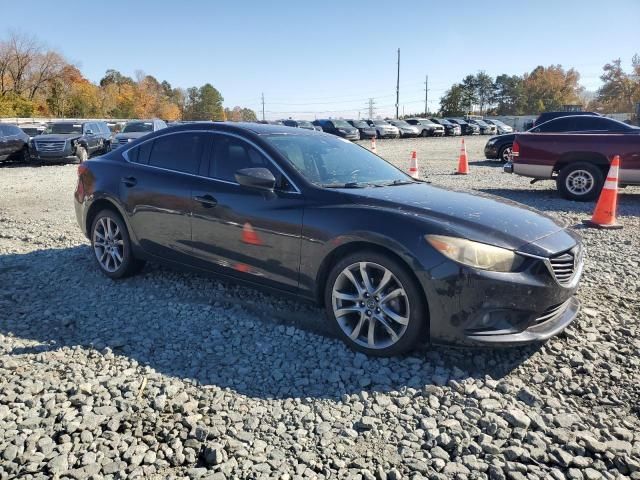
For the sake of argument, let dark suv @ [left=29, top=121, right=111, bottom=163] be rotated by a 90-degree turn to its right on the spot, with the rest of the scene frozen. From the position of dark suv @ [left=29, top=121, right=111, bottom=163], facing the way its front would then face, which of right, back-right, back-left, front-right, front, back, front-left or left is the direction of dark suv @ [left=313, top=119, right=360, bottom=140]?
right

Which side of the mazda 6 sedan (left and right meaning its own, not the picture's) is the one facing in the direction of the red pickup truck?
left

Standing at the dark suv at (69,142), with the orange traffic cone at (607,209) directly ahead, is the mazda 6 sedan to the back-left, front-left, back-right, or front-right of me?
front-right

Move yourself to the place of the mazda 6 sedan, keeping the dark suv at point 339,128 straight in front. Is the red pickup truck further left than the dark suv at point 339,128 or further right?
right

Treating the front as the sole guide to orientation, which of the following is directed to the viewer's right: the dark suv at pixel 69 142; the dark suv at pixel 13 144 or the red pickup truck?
the red pickup truck

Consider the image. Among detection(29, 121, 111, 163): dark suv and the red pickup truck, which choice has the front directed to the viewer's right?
the red pickup truck

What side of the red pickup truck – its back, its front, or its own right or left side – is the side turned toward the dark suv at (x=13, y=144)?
back

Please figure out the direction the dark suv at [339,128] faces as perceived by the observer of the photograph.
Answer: facing the viewer and to the right of the viewer

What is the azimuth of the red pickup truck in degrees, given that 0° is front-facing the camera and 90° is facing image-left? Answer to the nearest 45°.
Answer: approximately 270°

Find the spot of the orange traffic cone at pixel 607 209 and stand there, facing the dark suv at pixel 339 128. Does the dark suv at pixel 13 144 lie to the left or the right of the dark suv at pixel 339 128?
left

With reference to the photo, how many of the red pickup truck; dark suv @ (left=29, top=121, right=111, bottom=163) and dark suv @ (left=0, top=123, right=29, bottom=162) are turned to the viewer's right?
1

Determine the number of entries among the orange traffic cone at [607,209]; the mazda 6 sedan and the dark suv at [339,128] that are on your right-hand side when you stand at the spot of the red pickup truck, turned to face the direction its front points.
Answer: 2

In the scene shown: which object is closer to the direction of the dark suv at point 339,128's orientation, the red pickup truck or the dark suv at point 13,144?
the red pickup truck

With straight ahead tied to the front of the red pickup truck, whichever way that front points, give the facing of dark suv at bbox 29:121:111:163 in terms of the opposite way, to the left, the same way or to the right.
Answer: to the right
